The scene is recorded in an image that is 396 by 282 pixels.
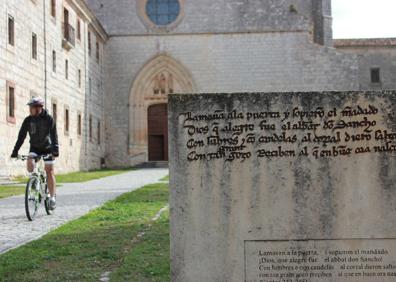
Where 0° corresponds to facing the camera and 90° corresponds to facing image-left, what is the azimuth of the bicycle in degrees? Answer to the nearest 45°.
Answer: approximately 45°

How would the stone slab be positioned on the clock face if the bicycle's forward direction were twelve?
The stone slab is roughly at 10 o'clock from the bicycle.

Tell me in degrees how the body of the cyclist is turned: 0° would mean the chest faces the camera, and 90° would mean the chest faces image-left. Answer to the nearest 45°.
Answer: approximately 45°
